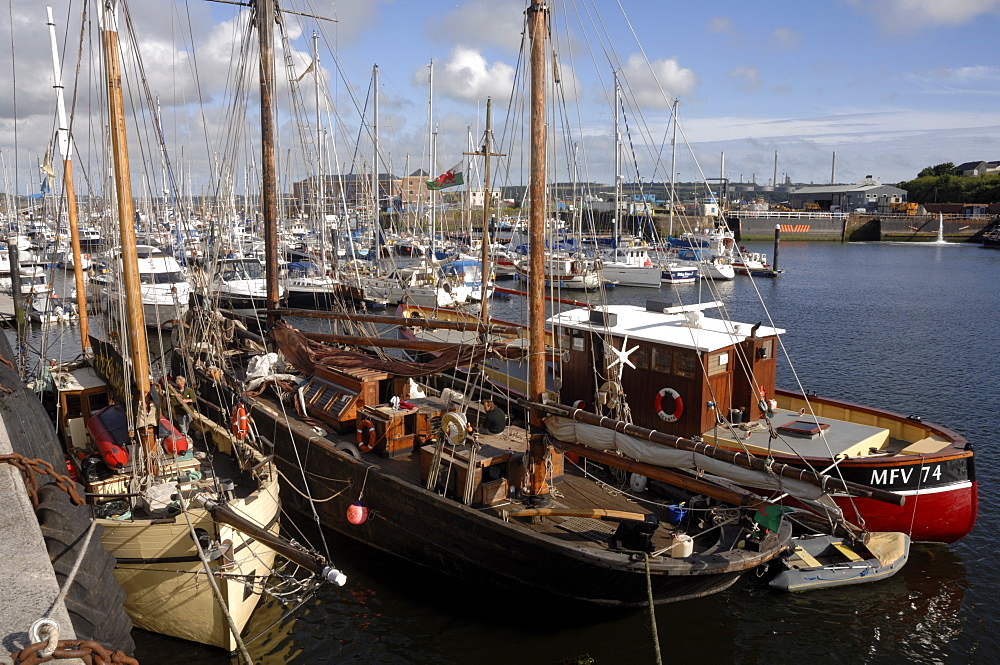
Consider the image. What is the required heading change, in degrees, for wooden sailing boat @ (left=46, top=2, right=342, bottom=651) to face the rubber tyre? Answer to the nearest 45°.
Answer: approximately 45° to its right

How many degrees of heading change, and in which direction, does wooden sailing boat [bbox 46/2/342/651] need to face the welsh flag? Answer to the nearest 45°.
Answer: approximately 90° to its left

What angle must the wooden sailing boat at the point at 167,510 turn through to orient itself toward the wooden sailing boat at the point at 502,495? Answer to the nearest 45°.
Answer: approximately 45° to its left

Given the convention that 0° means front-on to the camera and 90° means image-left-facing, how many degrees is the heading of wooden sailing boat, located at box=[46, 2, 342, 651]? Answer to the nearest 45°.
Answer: approximately 315°

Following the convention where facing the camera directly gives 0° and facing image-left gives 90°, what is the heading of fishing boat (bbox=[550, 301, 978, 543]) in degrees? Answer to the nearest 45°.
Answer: approximately 315°

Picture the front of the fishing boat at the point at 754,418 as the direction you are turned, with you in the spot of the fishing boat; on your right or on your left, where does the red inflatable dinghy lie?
on your right

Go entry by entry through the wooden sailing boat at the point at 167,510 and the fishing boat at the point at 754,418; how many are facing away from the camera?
0

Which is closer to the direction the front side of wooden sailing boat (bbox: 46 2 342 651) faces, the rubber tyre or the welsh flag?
the rubber tyre
